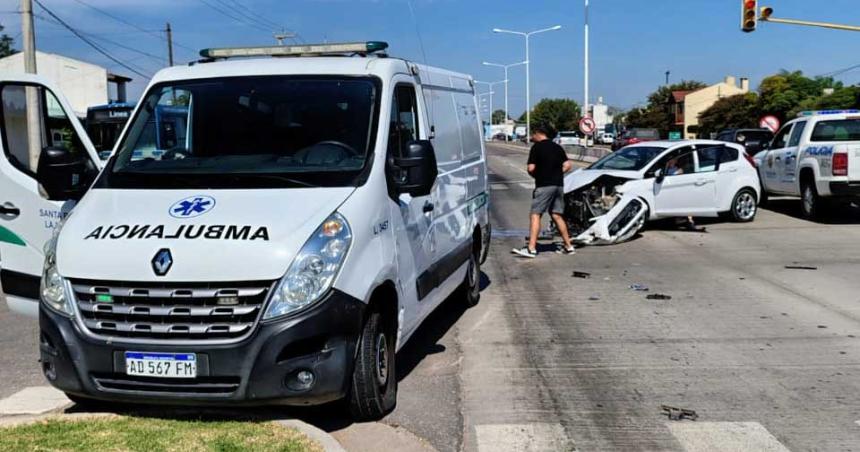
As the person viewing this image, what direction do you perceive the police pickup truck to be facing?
facing away from the viewer and to the left of the viewer

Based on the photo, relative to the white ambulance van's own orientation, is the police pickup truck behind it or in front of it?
behind

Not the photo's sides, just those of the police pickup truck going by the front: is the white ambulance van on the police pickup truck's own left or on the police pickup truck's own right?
on the police pickup truck's own left

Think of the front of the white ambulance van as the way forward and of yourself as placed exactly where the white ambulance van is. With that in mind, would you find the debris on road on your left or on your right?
on your left

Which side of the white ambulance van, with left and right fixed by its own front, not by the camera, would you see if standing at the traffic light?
back

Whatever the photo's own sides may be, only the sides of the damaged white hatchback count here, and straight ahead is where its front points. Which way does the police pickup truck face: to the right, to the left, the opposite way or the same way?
to the right

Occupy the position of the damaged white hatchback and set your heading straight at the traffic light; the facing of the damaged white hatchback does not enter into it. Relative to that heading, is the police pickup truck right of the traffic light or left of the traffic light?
right

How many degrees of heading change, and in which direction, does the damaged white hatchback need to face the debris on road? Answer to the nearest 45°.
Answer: approximately 45° to its left

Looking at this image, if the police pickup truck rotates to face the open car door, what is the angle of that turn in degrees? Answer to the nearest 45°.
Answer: approximately 90° to its left

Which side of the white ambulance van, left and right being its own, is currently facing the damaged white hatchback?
back

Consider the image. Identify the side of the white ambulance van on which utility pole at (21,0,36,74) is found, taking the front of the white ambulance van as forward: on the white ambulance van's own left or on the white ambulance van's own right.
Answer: on the white ambulance van's own right

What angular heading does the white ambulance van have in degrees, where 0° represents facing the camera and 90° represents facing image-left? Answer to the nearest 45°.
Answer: approximately 45°
